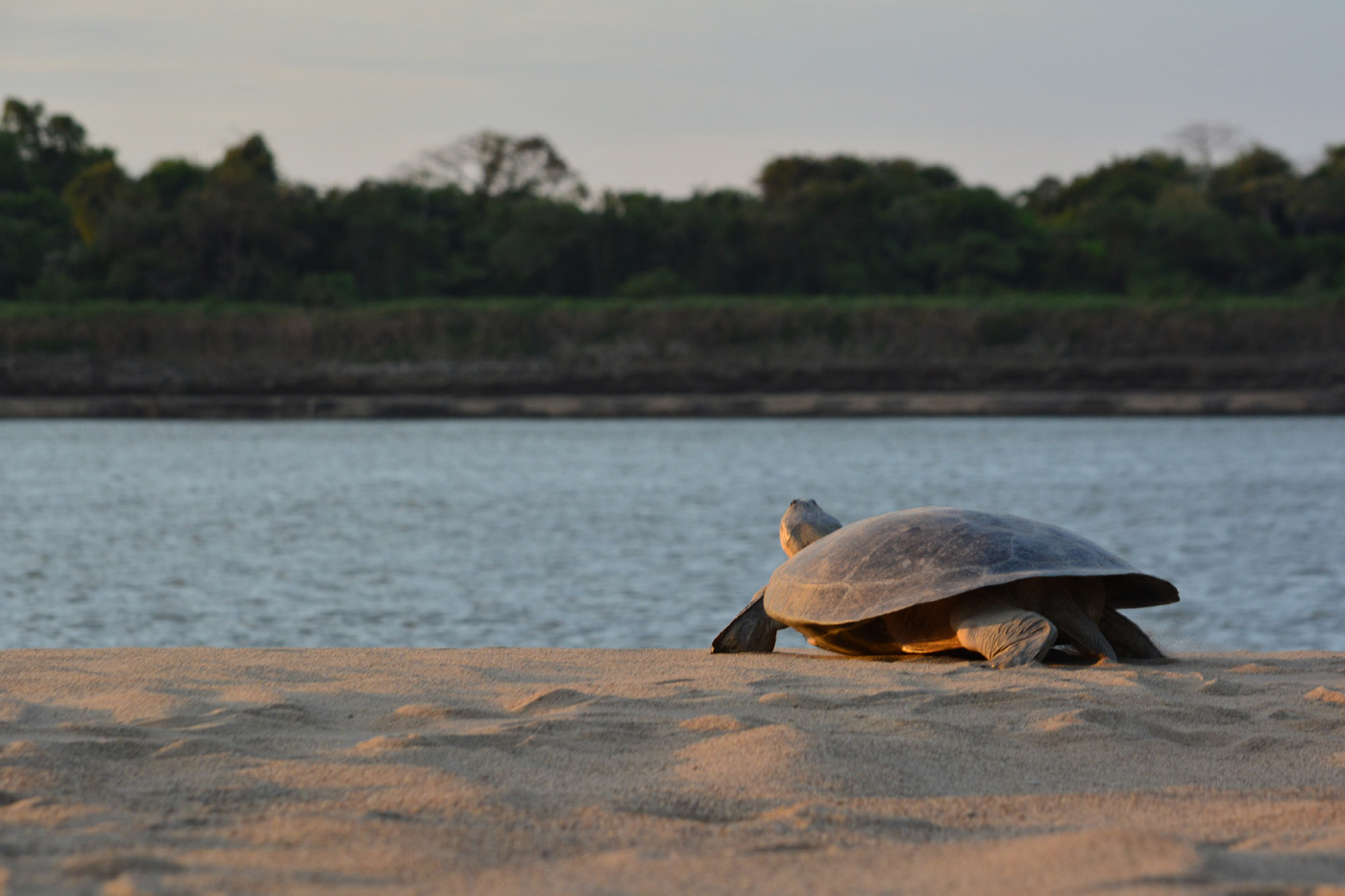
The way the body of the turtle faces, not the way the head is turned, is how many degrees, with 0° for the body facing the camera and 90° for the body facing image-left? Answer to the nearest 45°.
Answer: approximately 135°
